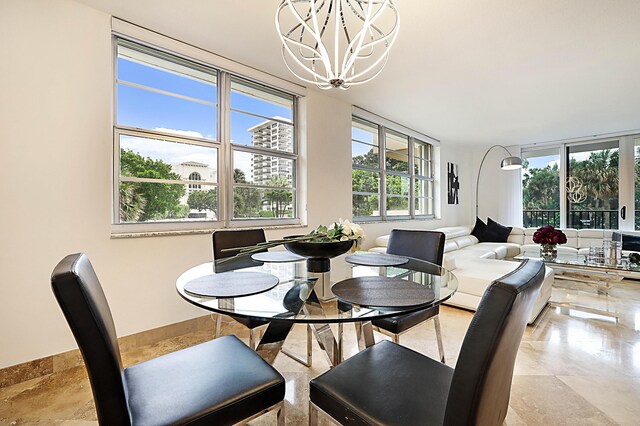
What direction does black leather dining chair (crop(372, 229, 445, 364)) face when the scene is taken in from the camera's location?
facing the viewer and to the left of the viewer

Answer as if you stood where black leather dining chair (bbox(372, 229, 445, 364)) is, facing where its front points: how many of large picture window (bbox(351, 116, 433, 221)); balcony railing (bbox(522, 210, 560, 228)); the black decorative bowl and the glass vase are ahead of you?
1

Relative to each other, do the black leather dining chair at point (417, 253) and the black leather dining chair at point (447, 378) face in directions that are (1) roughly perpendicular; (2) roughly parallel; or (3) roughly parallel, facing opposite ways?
roughly perpendicular

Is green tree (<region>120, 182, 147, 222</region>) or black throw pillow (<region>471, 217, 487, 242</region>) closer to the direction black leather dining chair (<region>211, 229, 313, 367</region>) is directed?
the black throw pillow

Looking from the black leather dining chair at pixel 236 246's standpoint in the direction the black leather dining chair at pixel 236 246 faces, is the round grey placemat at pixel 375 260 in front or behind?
in front

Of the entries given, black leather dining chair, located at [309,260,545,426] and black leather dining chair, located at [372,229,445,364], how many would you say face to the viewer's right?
0

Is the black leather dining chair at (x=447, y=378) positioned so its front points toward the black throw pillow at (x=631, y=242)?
no

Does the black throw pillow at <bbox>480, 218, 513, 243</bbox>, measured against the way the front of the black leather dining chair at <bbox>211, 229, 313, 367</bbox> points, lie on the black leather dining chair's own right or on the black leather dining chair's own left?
on the black leather dining chair's own left

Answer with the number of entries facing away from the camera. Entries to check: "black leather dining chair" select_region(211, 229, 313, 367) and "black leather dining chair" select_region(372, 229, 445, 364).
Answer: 0

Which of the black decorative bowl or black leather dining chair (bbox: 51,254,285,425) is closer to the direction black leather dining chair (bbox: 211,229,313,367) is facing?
the black decorative bowl

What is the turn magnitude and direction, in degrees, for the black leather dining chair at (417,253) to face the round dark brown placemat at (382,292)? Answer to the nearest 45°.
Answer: approximately 45° to its left

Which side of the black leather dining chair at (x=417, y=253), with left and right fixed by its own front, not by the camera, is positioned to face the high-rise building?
right

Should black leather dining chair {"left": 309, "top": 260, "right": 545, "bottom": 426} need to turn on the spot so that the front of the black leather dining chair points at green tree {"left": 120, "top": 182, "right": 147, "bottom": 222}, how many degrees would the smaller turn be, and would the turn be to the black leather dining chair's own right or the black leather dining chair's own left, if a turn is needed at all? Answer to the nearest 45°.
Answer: approximately 45° to the black leather dining chair's own left

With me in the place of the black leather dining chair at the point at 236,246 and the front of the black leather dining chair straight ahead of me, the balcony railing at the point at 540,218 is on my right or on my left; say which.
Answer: on my left

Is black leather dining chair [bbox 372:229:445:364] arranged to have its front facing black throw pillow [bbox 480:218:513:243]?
no

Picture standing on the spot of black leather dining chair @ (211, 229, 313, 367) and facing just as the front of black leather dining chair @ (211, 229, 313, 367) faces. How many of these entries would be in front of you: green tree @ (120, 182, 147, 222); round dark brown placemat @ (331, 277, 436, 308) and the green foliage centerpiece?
2

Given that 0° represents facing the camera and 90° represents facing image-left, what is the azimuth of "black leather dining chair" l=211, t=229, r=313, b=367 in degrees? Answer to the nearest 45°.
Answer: approximately 315°

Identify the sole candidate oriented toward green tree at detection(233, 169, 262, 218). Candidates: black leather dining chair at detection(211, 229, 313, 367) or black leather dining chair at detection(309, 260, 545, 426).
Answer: black leather dining chair at detection(309, 260, 545, 426)

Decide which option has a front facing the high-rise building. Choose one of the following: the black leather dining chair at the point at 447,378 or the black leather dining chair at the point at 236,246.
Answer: the black leather dining chair at the point at 447,378

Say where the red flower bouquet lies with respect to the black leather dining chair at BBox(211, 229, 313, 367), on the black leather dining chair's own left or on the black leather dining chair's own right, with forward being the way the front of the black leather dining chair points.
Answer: on the black leather dining chair's own left

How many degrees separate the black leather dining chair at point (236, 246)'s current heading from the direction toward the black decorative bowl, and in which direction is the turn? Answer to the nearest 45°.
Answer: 0° — it already faces it

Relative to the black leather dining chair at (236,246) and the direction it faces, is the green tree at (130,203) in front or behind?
behind

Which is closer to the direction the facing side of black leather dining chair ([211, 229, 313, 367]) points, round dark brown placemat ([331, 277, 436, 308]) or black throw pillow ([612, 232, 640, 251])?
the round dark brown placemat

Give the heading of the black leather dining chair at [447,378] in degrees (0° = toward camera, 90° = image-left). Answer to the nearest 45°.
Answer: approximately 135°

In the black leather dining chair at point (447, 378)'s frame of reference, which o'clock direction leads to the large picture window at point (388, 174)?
The large picture window is roughly at 1 o'clock from the black leather dining chair.
